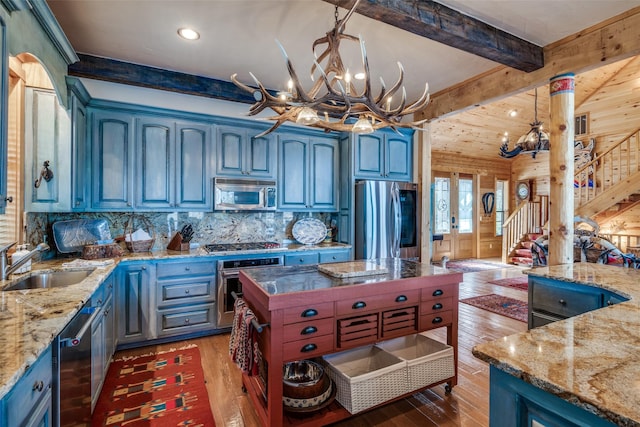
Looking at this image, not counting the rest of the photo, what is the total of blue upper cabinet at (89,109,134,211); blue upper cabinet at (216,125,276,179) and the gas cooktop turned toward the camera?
3

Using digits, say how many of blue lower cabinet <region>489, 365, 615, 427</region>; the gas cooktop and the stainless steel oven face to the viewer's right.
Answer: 0

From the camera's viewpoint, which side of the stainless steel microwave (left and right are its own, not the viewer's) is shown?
front

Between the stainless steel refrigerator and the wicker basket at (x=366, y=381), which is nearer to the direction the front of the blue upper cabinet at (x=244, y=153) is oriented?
the wicker basket

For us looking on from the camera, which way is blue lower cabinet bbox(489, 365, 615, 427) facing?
facing the viewer and to the left of the viewer

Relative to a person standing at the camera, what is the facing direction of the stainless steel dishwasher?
facing to the right of the viewer

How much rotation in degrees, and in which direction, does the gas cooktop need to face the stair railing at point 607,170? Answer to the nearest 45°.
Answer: approximately 90° to its left

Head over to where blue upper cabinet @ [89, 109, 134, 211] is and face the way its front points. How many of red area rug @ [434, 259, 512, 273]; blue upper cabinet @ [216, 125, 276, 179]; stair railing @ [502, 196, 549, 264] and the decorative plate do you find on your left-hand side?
4

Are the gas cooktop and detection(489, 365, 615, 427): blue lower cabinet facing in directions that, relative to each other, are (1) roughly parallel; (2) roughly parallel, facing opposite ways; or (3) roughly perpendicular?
roughly perpendicular

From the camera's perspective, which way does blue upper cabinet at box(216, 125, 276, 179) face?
toward the camera

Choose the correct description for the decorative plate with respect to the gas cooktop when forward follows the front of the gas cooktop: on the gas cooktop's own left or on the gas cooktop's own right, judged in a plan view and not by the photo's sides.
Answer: on the gas cooktop's own left

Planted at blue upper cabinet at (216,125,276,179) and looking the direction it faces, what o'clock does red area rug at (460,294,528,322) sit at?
The red area rug is roughly at 9 o'clock from the blue upper cabinet.

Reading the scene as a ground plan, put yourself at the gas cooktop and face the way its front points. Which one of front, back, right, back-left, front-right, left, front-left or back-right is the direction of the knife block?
right

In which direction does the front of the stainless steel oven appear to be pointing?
toward the camera

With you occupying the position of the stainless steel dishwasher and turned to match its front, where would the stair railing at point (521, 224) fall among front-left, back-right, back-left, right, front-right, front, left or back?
front

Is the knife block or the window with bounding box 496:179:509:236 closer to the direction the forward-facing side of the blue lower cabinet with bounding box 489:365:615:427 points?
the knife block

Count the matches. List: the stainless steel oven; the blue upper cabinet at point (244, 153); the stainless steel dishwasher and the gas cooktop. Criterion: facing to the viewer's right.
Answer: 1

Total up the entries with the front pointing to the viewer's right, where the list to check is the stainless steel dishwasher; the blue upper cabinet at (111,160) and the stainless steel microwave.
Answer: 1
